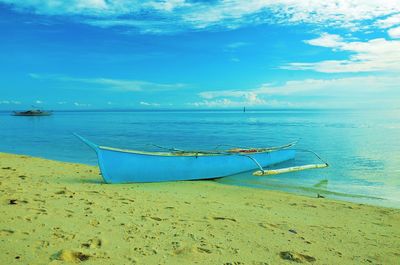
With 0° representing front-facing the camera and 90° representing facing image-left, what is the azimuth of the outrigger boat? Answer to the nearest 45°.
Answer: approximately 90°
